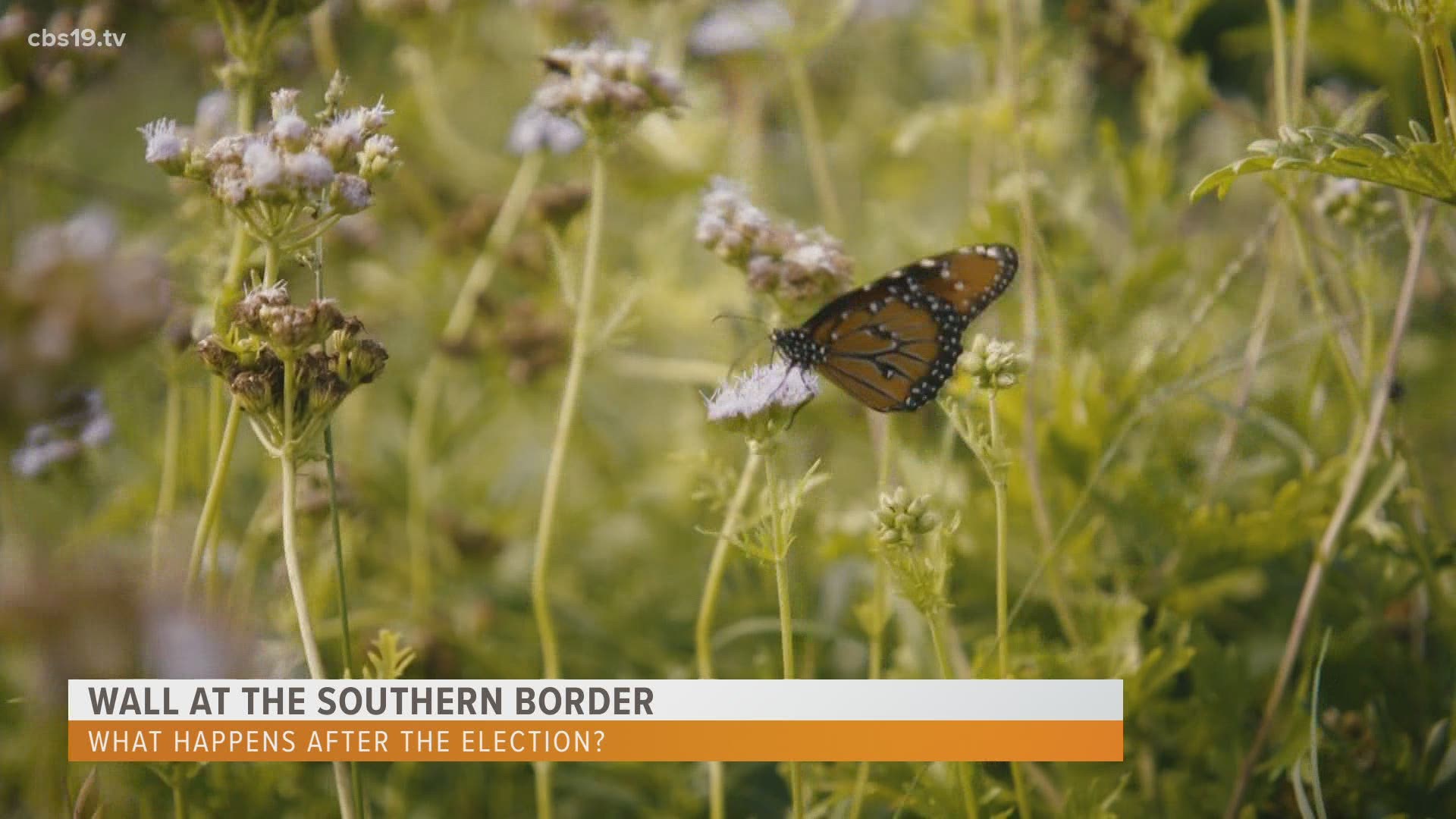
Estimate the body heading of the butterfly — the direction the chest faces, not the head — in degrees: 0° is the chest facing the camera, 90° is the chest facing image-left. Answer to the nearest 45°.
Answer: approximately 90°
